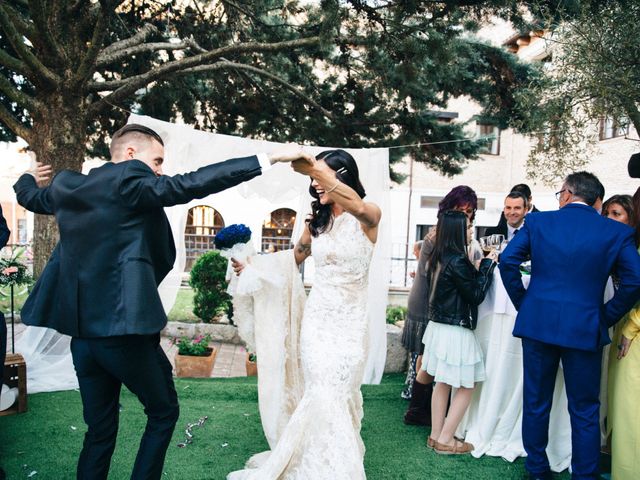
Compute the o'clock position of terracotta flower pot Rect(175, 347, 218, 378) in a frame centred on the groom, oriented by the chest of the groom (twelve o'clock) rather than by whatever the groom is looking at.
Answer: The terracotta flower pot is roughly at 11 o'clock from the groom.

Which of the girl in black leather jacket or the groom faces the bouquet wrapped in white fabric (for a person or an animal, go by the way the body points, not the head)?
the groom

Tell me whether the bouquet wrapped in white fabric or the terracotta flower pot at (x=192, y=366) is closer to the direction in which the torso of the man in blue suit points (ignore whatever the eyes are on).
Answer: the terracotta flower pot

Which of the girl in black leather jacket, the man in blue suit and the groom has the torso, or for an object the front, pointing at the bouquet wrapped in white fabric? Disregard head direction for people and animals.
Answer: the groom

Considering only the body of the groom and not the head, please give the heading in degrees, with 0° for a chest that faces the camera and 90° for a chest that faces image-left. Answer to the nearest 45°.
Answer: approximately 225°

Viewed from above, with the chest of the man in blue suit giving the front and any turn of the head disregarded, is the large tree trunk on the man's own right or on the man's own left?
on the man's own left

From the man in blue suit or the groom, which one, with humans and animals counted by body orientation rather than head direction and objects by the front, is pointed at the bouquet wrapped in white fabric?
the groom

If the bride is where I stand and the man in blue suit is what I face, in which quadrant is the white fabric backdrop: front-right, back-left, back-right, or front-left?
back-left

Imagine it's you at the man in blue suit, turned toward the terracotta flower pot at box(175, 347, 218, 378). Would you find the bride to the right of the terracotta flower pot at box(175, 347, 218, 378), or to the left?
left

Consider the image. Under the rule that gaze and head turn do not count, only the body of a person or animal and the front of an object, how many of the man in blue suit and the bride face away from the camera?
1

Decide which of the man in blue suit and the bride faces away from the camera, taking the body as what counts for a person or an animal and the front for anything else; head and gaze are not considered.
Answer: the man in blue suit

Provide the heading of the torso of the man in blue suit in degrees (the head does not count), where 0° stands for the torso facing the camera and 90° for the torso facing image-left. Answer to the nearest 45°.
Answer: approximately 180°
